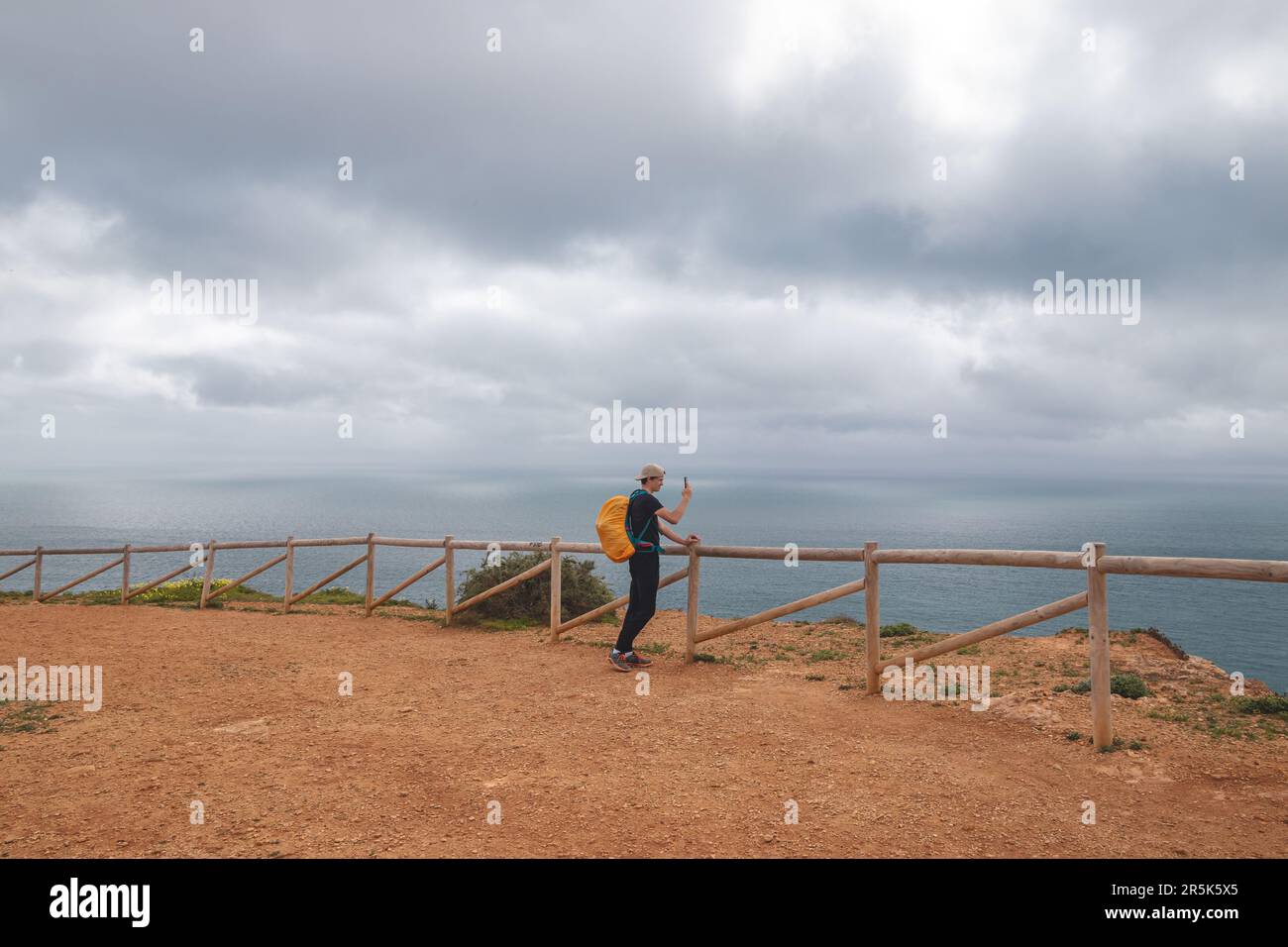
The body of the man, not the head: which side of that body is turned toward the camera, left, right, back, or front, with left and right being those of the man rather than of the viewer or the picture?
right

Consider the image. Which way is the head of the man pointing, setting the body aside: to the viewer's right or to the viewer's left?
to the viewer's right
